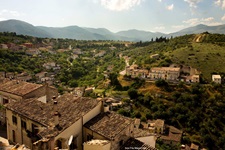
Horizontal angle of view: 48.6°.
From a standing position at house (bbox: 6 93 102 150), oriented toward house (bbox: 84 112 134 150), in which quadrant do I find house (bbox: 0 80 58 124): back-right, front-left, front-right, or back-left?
back-left

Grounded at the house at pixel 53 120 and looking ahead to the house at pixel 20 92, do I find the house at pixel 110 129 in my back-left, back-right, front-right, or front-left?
back-right
